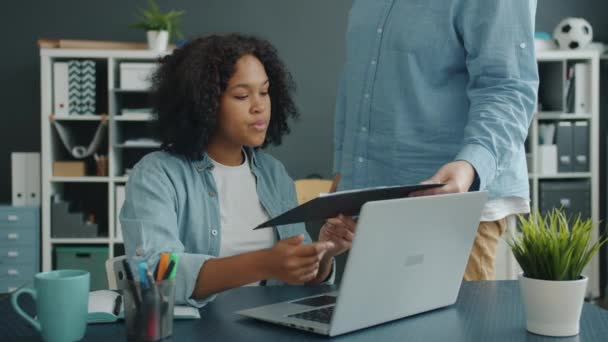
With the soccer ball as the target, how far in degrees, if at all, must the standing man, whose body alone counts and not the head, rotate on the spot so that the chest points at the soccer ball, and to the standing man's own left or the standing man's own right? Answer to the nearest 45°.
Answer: approximately 135° to the standing man's own right

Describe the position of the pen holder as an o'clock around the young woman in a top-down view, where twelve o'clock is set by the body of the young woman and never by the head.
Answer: The pen holder is roughly at 2 o'clock from the young woman.

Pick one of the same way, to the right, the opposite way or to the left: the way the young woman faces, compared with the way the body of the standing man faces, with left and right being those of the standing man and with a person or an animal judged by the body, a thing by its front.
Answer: to the left

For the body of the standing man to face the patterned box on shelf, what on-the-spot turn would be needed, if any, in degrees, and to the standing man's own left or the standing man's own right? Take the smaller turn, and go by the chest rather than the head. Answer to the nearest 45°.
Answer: approximately 90° to the standing man's own right

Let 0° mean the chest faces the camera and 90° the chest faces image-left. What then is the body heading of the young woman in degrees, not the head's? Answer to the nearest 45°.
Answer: approximately 315°

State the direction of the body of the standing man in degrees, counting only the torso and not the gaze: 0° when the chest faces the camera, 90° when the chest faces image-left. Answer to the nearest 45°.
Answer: approximately 45°

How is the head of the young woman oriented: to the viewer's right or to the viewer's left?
to the viewer's right
